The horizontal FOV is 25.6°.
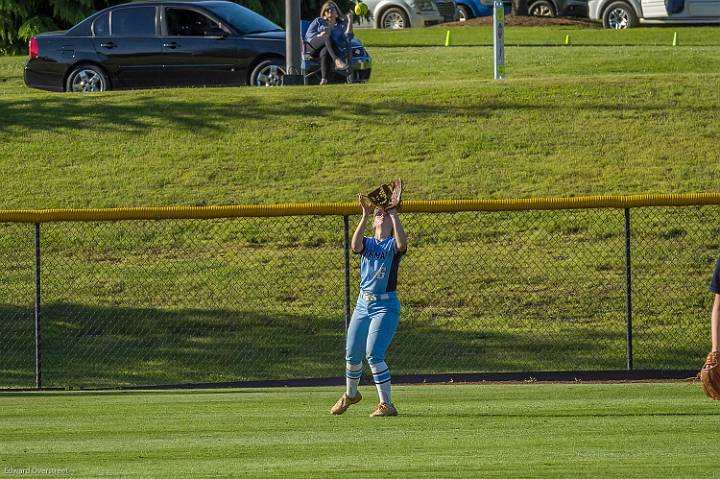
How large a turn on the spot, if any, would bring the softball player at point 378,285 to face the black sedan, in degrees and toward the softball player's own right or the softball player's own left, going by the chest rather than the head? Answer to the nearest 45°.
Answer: approximately 135° to the softball player's own right

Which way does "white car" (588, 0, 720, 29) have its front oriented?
to the viewer's left

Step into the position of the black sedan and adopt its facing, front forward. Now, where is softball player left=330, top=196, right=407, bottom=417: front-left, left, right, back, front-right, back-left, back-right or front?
right

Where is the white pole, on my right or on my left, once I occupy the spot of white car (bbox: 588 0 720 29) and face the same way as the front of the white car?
on my left

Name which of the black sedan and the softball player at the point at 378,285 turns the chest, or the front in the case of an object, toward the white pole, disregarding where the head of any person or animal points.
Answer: the black sedan

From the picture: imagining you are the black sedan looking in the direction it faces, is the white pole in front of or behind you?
in front

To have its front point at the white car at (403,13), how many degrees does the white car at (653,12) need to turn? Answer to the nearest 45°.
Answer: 0° — it already faces it

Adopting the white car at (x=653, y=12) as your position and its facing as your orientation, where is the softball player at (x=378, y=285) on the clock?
The softball player is roughly at 9 o'clock from the white car.

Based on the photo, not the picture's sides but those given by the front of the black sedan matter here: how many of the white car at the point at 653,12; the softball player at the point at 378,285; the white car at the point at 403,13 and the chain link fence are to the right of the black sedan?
2

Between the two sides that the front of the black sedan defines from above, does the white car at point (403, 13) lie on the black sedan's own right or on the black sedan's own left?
on the black sedan's own left

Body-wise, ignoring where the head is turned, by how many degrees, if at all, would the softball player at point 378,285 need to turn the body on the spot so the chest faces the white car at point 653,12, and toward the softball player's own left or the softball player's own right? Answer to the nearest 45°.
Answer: approximately 135° to the softball player's own right

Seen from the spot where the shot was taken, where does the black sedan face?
facing to the right of the viewer

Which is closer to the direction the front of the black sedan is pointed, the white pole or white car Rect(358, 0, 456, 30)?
the white pole
